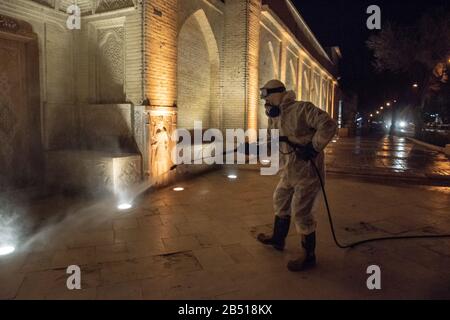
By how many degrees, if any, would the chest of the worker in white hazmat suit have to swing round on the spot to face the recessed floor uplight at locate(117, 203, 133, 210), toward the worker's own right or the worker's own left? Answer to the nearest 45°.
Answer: approximately 45° to the worker's own right

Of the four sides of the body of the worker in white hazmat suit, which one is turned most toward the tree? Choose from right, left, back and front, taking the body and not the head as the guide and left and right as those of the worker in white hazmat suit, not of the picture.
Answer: right

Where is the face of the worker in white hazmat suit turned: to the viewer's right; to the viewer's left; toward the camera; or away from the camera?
to the viewer's left

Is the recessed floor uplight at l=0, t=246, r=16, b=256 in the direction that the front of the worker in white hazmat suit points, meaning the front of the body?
yes

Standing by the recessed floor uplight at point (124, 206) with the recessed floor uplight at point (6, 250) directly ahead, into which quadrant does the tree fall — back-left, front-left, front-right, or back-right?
back-left

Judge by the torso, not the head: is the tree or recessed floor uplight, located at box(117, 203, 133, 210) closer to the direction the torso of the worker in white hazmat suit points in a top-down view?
the recessed floor uplight

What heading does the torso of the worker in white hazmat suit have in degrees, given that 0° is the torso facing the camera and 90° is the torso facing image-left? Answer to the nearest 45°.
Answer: approximately 90°

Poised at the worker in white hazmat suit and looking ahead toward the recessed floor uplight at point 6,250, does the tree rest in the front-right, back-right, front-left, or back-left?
back-right
